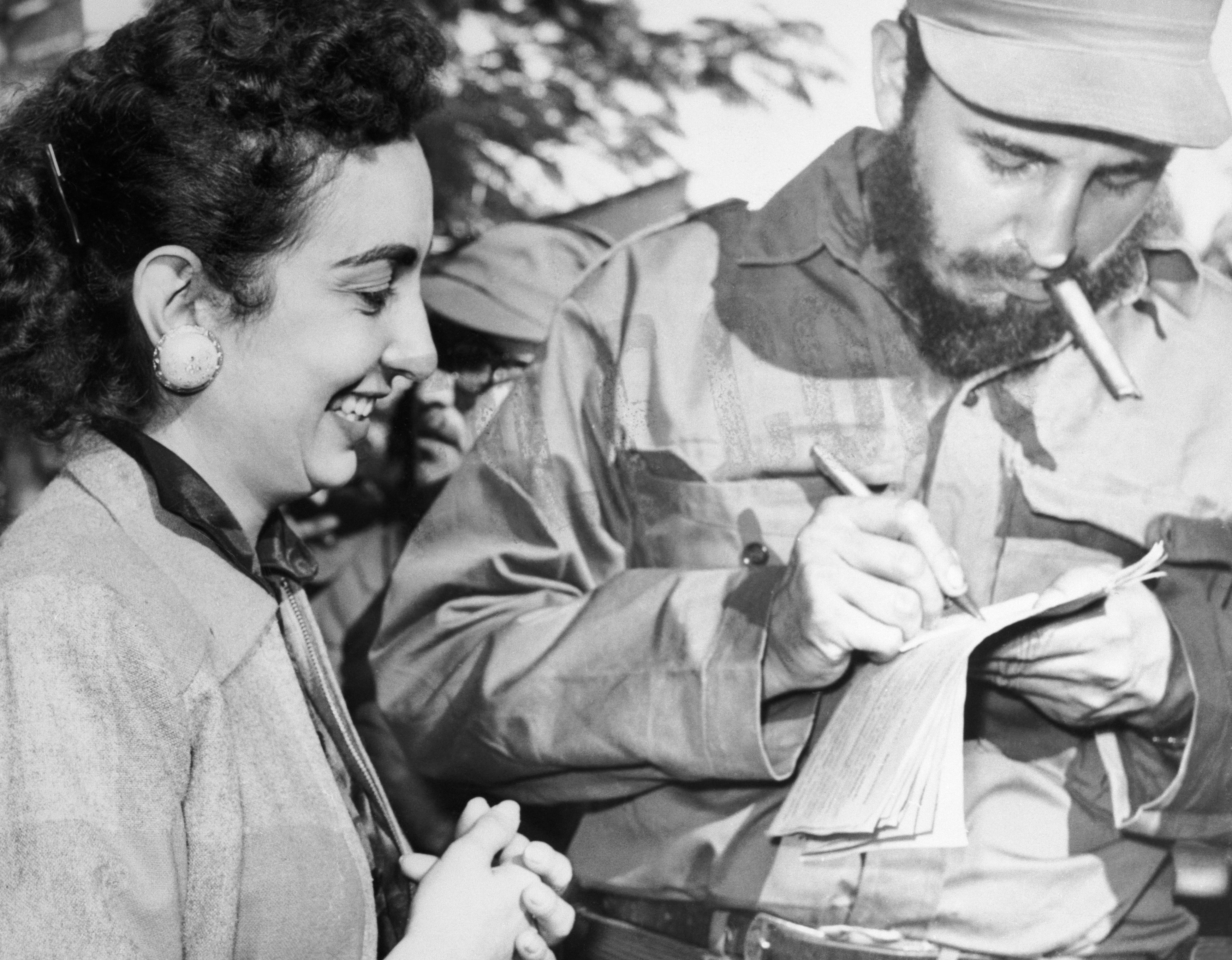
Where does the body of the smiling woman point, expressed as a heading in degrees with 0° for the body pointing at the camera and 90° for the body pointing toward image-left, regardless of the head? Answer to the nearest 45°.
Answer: approximately 270°

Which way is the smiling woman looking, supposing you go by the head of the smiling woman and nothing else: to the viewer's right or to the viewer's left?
to the viewer's right
